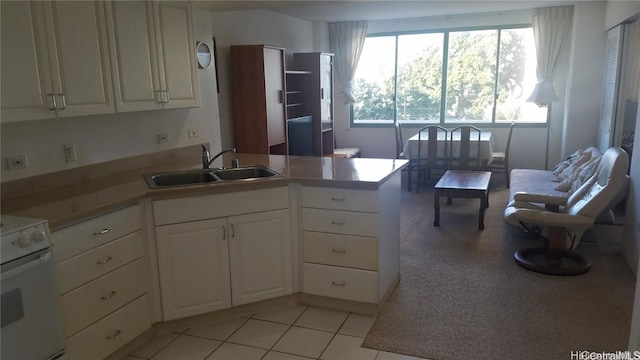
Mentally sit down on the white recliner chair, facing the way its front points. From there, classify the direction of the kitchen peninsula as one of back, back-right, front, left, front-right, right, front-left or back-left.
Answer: front-left

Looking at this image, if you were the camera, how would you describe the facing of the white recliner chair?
facing to the left of the viewer

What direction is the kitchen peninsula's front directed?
toward the camera

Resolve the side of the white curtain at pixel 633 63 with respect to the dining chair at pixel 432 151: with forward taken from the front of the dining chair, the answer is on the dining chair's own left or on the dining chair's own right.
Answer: on the dining chair's own right

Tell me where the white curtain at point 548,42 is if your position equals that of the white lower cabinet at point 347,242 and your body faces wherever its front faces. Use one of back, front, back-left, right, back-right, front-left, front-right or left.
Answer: back-left

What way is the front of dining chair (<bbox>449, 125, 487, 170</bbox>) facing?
away from the camera

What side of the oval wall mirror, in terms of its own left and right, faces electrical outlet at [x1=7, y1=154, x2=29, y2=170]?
right

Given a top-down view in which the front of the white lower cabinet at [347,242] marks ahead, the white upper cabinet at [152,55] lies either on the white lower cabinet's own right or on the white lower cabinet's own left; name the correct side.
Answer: on the white lower cabinet's own right

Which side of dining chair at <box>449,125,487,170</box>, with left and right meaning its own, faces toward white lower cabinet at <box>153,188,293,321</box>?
back

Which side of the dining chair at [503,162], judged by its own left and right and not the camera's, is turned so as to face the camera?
left

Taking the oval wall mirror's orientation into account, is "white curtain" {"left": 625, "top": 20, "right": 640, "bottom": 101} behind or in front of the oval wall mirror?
in front

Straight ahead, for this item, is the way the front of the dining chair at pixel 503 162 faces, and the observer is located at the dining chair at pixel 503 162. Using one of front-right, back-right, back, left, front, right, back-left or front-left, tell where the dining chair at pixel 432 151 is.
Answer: front-left

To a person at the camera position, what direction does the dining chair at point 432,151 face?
facing away from the viewer

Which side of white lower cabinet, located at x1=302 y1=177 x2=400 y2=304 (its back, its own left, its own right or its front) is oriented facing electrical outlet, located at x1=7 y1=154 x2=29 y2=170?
right

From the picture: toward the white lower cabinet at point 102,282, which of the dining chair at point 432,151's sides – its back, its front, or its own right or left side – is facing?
back
